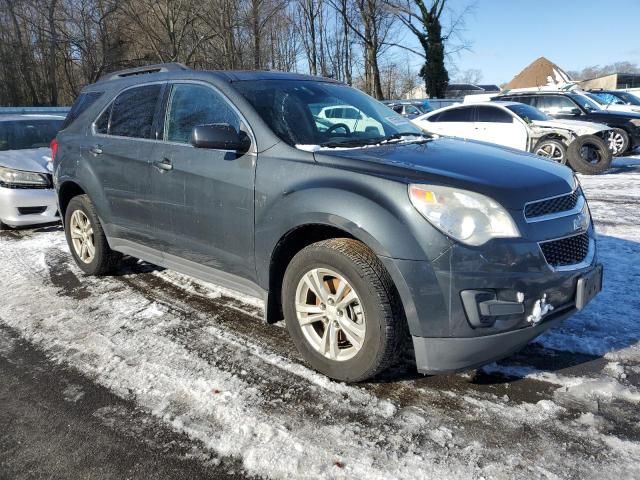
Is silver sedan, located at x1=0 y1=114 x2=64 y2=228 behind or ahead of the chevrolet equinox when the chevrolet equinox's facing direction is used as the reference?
behind

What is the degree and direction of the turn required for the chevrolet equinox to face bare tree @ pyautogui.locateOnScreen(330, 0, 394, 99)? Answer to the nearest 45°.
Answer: approximately 135° to its left

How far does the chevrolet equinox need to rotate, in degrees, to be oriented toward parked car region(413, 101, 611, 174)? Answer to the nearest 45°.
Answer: approximately 90° to its left

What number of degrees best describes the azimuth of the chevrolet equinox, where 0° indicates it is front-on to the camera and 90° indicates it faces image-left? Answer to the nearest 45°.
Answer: approximately 315°
